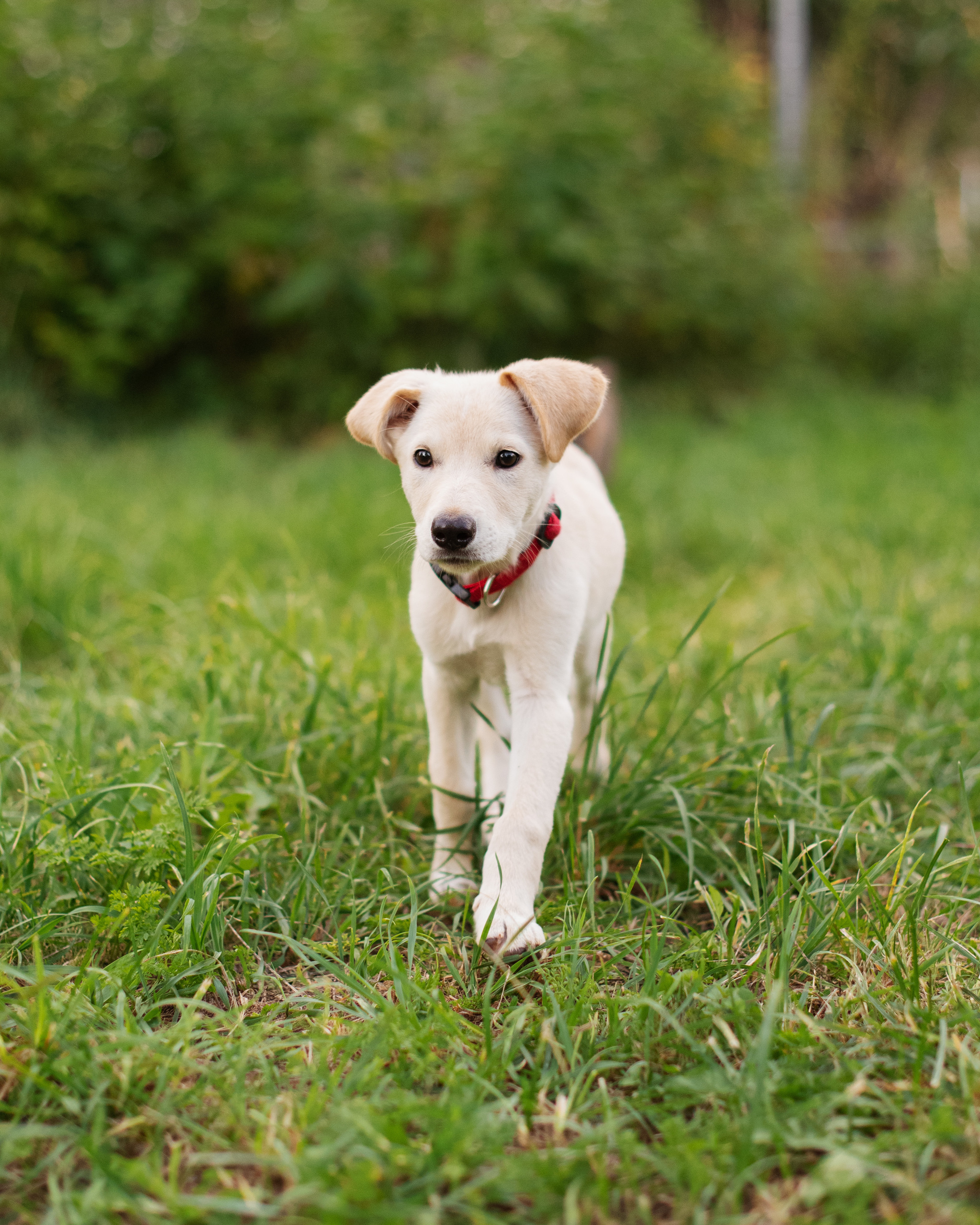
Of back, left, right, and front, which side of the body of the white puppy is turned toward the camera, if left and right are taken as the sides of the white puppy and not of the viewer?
front
